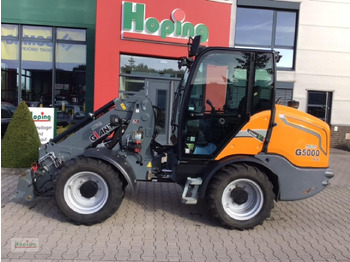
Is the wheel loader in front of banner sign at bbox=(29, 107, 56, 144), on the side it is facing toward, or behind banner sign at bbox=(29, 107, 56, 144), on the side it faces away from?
in front

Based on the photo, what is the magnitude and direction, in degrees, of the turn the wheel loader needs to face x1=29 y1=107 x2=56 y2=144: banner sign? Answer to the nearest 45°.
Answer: approximately 45° to its right

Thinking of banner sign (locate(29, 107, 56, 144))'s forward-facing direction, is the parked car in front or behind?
behind

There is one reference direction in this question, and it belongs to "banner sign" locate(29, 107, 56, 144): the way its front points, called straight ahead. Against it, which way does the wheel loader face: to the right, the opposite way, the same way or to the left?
to the right

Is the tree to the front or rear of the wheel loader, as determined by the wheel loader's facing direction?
to the front

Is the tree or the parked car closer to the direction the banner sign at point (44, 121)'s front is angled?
the tree

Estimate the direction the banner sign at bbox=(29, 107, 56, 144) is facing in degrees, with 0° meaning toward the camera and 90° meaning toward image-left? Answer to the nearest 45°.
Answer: approximately 0°

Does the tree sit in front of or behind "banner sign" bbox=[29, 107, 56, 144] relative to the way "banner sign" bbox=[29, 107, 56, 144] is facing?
in front

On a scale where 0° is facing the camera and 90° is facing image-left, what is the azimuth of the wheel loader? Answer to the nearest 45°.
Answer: approximately 90°

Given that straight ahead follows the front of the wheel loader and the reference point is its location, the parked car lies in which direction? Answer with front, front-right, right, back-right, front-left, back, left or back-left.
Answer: front-right
